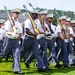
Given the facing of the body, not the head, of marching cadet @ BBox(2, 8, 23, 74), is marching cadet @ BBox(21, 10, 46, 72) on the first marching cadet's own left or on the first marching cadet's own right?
on the first marching cadet's own left

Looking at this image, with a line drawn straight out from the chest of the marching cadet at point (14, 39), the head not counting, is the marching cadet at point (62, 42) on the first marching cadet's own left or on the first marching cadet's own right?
on the first marching cadet's own left

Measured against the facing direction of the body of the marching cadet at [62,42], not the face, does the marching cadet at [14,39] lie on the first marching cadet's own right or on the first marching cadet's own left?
on the first marching cadet's own right

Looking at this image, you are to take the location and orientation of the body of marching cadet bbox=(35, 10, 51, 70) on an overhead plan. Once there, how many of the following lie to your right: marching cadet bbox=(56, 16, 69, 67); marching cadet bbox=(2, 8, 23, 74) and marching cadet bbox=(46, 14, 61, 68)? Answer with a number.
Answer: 1

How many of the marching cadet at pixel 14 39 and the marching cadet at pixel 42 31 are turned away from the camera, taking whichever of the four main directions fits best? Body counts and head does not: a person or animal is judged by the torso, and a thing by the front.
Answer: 0

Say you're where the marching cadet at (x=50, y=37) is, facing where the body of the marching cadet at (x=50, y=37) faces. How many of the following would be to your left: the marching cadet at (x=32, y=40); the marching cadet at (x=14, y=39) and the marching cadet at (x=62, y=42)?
1
